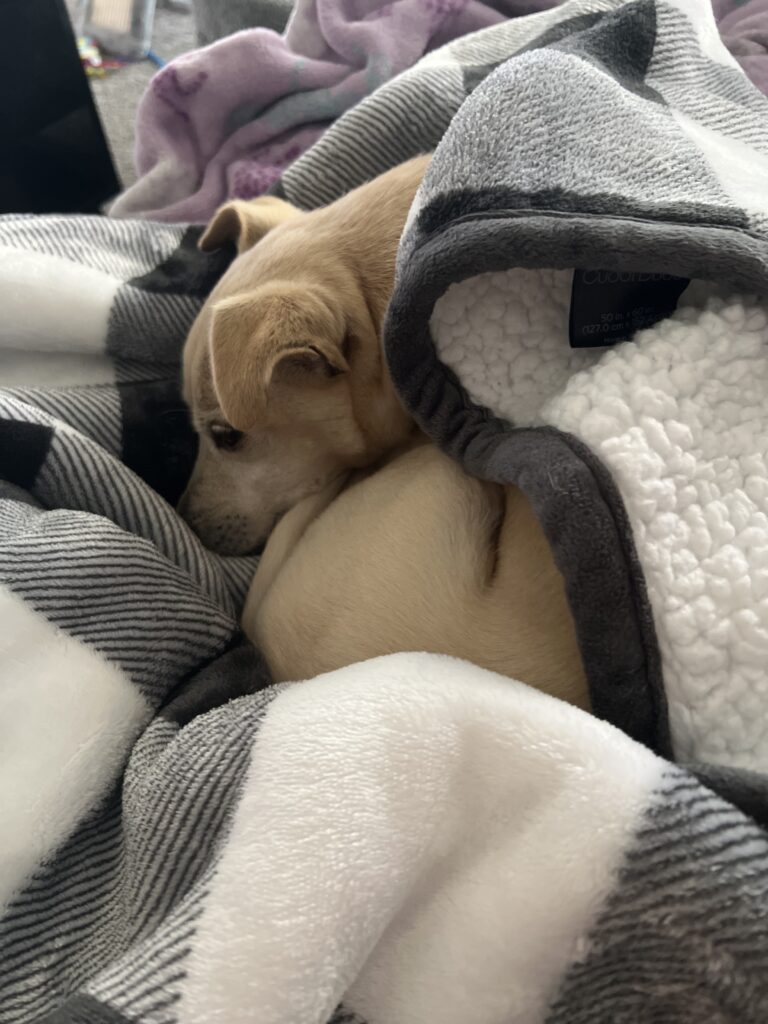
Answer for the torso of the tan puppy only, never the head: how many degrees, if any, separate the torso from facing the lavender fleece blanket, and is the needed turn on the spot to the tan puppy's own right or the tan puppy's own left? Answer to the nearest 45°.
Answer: approximately 90° to the tan puppy's own right

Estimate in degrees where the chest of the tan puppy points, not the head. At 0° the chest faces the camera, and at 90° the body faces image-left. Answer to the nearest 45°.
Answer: approximately 90°

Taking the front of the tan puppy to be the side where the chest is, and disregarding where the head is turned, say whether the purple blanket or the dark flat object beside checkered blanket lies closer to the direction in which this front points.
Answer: the dark flat object beside checkered blanket
